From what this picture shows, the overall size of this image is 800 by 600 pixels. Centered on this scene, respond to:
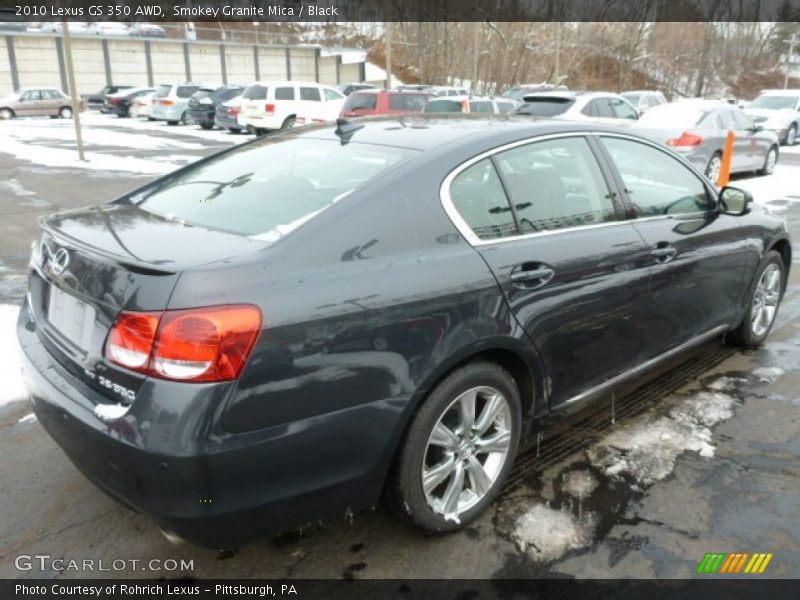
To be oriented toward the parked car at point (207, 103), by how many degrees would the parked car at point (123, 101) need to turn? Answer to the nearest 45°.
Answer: approximately 135° to its right

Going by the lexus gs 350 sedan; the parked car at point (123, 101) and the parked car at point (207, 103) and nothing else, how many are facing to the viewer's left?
0

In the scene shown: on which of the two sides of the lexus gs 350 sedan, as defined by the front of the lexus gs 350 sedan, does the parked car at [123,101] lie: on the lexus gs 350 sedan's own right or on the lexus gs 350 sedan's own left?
on the lexus gs 350 sedan's own left

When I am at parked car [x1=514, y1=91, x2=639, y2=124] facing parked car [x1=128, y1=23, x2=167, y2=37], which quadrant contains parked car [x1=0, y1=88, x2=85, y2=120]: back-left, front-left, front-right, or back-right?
front-left

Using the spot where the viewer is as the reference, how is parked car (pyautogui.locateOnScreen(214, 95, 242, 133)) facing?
facing away from the viewer and to the right of the viewer

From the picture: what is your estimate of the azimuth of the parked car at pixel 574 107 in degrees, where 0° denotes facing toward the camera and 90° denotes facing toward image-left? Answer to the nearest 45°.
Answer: approximately 225°

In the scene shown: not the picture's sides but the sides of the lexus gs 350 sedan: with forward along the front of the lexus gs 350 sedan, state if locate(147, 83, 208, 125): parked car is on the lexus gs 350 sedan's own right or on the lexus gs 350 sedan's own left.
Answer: on the lexus gs 350 sedan's own left

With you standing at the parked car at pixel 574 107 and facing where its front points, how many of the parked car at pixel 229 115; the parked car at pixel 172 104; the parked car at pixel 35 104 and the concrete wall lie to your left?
4

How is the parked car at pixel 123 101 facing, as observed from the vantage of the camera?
facing away from the viewer and to the right of the viewer

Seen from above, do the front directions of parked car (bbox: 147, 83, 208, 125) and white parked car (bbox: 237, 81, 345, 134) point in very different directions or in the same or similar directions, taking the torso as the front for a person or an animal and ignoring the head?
same or similar directions

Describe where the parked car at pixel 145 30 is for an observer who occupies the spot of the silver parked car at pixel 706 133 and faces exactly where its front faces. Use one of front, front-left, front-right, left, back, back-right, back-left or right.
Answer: left

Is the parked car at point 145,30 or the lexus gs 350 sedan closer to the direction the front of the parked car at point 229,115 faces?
the parked car

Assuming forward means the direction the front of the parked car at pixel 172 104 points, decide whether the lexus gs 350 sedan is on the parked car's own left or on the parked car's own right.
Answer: on the parked car's own right

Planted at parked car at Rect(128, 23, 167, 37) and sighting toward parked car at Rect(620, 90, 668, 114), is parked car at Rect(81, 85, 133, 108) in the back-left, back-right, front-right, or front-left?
front-right

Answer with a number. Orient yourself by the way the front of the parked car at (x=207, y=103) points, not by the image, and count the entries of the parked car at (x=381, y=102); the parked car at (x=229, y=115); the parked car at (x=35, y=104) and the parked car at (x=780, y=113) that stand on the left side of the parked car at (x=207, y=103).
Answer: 1

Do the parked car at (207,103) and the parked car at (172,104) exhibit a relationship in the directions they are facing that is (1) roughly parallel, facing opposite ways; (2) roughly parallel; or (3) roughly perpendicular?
roughly parallel

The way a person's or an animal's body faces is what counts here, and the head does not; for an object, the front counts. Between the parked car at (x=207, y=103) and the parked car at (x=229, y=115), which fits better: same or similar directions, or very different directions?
same or similar directions

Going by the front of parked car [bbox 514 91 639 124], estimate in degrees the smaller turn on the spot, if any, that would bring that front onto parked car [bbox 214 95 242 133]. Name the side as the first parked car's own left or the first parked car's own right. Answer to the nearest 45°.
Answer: approximately 90° to the first parked car's own left

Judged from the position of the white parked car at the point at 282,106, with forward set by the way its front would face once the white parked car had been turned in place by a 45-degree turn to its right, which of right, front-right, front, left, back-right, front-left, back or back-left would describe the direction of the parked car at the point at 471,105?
front-right

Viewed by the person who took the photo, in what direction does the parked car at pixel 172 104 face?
facing away from the viewer and to the right of the viewer
